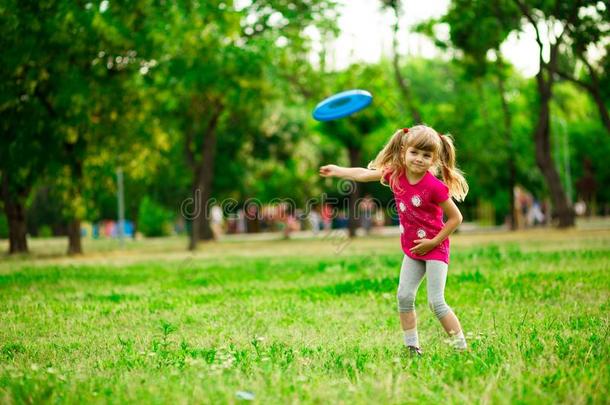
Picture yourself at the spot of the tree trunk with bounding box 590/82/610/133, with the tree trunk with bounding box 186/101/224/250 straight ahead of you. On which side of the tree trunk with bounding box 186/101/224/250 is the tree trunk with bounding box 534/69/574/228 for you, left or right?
right

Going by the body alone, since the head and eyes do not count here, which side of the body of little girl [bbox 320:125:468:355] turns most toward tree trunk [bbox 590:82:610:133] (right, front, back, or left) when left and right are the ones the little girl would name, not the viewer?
back

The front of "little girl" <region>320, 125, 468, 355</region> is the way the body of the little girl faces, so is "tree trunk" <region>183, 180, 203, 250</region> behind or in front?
behind

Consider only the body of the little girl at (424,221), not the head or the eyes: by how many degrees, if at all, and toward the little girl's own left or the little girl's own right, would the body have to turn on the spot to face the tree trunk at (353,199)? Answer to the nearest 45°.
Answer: approximately 180°

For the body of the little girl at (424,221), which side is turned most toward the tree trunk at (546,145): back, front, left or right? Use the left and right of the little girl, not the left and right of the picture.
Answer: back

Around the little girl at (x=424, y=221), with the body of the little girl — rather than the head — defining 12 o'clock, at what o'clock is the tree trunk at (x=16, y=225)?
The tree trunk is roughly at 5 o'clock from the little girl.

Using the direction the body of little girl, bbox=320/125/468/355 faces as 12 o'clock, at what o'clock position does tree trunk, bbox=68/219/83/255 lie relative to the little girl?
The tree trunk is roughly at 5 o'clock from the little girl.

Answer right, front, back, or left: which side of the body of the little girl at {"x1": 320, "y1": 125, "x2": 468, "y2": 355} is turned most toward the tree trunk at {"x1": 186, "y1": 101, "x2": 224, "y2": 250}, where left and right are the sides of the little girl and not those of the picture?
back

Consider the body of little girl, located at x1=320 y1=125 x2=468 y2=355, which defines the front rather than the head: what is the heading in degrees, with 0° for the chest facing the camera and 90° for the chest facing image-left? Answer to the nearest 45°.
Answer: approximately 0°

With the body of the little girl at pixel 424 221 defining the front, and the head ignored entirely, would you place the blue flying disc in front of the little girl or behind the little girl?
in front
